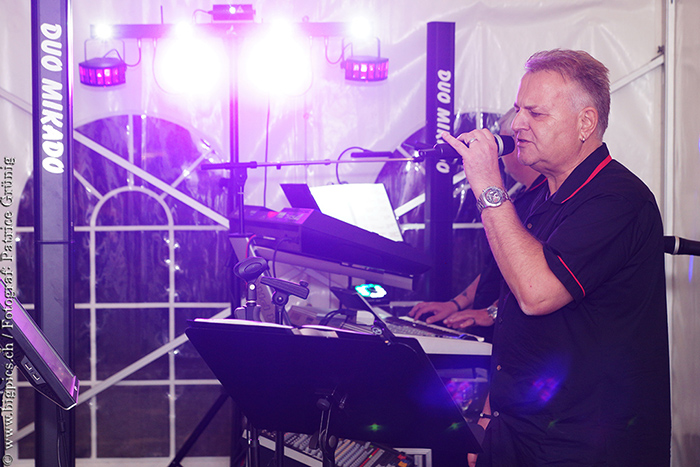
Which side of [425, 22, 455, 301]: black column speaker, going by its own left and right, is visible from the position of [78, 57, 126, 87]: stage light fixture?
right

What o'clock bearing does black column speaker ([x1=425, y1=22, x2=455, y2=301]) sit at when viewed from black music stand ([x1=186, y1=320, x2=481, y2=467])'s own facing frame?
The black column speaker is roughly at 11 o'clock from the black music stand.

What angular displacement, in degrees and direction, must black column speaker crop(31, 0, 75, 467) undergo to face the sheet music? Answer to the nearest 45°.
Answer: approximately 90° to its left

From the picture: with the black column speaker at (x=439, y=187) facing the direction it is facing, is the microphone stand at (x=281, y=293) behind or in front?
in front

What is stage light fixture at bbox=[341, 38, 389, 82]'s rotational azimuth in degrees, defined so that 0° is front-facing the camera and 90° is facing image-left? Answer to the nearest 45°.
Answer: approximately 0°

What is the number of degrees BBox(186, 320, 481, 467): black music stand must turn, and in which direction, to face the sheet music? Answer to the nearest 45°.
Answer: approximately 45° to its left

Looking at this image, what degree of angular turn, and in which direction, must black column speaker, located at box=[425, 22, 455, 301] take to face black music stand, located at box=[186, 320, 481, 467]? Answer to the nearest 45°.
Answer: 0° — it already faces it

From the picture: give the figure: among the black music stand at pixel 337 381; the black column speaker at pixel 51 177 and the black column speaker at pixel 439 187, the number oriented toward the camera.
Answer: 2

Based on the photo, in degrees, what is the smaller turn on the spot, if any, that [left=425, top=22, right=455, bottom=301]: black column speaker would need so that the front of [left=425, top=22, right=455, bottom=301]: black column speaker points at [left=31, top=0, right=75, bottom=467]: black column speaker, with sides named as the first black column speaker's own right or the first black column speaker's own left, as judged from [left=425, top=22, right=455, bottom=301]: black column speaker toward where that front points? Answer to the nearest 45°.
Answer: approximately 45° to the first black column speaker's own right

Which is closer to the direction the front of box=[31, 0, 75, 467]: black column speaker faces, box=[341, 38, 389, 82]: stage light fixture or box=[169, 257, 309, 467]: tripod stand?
the tripod stand

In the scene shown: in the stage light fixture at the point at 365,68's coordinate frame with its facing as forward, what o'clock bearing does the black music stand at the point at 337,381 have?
The black music stand is roughly at 12 o'clock from the stage light fixture.

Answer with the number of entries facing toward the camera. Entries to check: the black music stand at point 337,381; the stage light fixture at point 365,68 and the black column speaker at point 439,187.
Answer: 2

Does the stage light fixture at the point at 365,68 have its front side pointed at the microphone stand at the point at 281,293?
yes

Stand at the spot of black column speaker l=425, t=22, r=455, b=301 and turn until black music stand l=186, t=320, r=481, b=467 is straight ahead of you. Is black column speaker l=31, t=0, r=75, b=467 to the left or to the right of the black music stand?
right

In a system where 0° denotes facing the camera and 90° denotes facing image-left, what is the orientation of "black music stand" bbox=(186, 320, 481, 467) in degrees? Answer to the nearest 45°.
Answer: approximately 225°

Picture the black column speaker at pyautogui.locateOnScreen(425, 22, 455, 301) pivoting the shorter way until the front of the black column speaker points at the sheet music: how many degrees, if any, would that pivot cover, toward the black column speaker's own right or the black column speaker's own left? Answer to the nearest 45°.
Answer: approximately 45° to the black column speaker's own right
